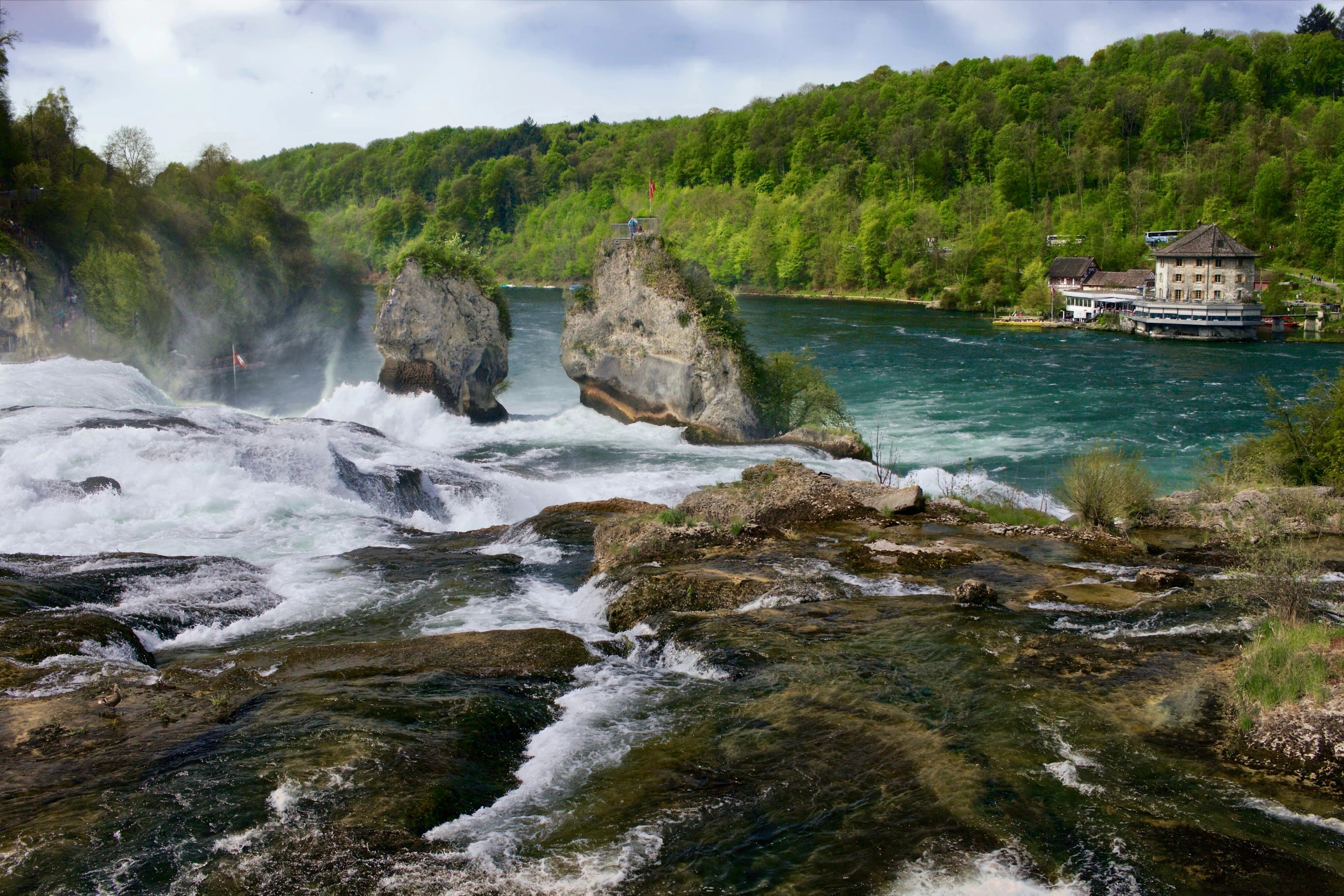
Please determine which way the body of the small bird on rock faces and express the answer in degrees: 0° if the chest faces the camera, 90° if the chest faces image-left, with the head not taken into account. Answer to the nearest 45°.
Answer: approximately 270°

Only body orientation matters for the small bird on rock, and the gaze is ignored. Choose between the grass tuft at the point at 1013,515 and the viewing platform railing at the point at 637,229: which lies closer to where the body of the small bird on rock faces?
the grass tuft

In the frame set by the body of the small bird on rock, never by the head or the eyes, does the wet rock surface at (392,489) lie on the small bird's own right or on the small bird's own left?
on the small bird's own left

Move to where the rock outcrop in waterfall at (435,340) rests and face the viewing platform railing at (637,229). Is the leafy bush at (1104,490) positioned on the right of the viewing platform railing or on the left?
right

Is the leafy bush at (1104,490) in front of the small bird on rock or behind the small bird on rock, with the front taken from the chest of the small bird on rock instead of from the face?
in front

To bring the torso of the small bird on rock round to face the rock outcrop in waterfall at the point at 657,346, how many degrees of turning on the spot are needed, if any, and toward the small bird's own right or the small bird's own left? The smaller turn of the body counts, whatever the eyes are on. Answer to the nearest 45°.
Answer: approximately 45° to the small bird's own left

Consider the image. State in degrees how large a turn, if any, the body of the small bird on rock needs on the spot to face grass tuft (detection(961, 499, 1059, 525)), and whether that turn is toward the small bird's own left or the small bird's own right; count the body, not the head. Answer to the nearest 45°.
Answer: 0° — it already faces it

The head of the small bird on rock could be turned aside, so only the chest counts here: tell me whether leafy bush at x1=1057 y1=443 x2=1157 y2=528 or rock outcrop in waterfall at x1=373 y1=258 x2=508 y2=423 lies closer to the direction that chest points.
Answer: the leafy bush
